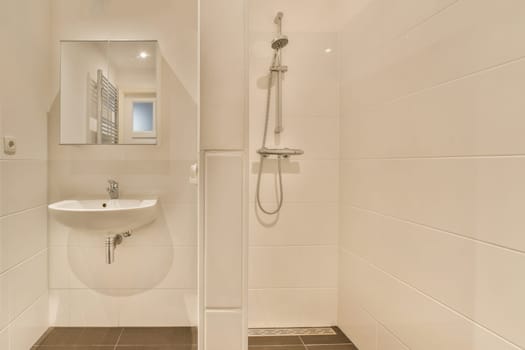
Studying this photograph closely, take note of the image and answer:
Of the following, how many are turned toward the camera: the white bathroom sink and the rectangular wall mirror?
2

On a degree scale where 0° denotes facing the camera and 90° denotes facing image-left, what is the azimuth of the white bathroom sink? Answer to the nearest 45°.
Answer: approximately 0°

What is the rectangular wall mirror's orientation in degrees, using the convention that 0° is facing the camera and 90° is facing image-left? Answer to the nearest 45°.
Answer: approximately 0°
